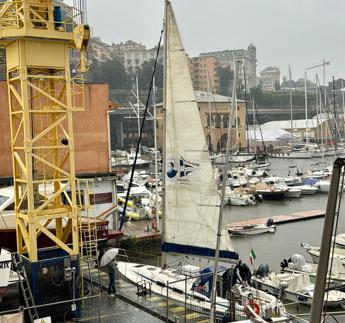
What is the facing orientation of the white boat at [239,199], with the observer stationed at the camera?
facing to the left of the viewer

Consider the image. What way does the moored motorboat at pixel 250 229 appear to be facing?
to the viewer's left

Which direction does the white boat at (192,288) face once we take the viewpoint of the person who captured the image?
facing away from the viewer and to the left of the viewer

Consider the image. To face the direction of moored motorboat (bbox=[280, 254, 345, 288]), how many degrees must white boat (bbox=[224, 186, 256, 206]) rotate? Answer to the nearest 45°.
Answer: approximately 90° to its left

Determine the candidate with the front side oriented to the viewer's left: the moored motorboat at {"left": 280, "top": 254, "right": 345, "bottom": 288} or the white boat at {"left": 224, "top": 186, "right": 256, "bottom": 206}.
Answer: the white boat

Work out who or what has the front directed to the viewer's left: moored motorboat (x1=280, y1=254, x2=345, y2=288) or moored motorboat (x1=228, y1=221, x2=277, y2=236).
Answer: moored motorboat (x1=228, y1=221, x2=277, y2=236)
